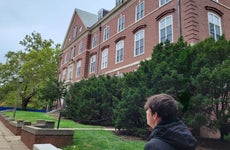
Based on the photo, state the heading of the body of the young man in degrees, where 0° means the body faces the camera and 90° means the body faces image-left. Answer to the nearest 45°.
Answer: approximately 135°

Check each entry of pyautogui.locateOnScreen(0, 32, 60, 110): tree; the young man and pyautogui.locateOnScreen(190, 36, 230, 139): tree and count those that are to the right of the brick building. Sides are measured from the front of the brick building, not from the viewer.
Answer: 1

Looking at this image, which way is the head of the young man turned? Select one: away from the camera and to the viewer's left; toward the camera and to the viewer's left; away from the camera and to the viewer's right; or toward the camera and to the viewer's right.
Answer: away from the camera and to the viewer's left

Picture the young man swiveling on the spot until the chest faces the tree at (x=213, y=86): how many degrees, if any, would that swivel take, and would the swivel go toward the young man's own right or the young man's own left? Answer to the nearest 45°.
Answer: approximately 45° to the young man's own right

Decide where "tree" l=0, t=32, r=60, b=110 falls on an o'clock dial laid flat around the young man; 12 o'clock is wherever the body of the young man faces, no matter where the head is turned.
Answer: The tree is roughly at 12 o'clock from the young man.

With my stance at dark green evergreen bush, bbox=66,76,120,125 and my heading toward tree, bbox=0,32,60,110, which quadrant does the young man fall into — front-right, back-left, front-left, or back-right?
back-left

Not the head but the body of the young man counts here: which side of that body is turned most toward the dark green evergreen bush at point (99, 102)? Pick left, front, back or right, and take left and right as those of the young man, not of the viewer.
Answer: front

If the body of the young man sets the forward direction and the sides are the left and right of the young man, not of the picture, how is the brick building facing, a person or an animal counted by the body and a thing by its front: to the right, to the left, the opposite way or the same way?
to the left

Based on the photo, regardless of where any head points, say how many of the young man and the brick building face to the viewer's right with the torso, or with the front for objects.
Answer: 0

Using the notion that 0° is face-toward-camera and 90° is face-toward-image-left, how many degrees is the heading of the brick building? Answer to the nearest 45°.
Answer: approximately 45°

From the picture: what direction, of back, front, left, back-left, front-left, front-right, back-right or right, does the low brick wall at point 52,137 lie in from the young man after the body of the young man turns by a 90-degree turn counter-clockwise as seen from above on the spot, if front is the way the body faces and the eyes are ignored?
right

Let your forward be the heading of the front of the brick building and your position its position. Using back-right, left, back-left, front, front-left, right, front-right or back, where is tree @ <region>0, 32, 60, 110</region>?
right
